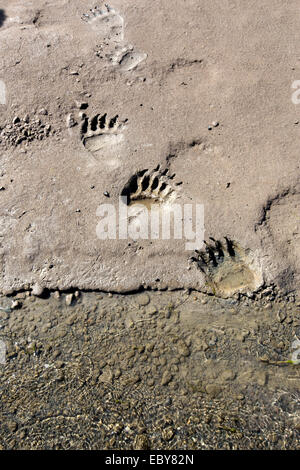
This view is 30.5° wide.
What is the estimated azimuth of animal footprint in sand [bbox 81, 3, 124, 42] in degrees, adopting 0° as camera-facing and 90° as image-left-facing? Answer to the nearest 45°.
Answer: approximately 135°

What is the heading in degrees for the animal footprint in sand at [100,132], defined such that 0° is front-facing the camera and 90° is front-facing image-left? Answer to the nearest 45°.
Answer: approximately 180°

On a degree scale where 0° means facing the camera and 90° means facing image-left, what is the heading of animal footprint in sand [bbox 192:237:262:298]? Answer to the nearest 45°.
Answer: approximately 135°

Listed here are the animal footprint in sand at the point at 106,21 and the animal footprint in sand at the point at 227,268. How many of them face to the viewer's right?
0
